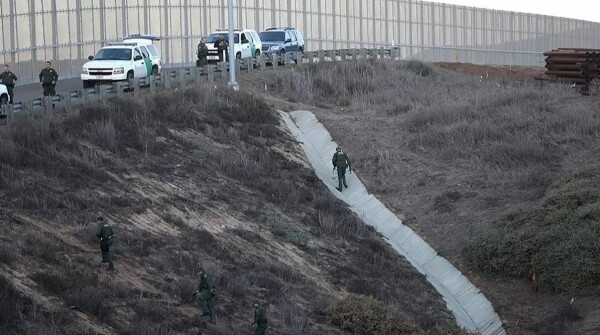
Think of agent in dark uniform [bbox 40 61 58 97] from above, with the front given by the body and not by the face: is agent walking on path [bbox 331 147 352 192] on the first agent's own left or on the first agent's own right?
on the first agent's own left

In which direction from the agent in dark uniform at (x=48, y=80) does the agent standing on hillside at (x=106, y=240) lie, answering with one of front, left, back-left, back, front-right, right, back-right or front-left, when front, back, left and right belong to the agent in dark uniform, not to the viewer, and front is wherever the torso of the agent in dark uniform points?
front

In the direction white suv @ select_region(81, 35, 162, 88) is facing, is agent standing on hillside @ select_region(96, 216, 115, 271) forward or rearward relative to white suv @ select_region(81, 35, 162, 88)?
forward

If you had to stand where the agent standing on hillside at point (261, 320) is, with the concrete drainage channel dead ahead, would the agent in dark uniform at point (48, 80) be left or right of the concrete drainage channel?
left

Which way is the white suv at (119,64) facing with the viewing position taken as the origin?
facing the viewer and to the left of the viewer

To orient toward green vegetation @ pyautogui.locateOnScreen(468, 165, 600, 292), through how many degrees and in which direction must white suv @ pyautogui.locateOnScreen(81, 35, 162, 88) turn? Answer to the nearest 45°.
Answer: approximately 90° to its left

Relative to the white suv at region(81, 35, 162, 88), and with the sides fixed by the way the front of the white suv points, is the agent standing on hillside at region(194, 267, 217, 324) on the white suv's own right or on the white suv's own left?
on the white suv's own left

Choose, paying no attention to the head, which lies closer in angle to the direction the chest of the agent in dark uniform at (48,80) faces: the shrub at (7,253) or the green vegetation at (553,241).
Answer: the shrub

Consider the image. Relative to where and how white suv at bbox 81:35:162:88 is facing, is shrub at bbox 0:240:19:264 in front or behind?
in front

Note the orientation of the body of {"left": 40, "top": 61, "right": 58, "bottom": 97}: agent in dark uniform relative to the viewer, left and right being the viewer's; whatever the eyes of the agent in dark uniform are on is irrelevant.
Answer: facing the viewer

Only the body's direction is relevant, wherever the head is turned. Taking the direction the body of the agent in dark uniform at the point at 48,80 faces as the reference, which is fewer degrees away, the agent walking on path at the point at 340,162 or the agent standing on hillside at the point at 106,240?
the agent standing on hillside

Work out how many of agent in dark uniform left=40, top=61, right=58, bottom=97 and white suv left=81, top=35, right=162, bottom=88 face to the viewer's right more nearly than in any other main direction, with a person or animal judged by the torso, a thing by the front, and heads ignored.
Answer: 0

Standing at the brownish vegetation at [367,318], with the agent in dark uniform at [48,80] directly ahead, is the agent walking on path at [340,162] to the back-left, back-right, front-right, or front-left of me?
front-right

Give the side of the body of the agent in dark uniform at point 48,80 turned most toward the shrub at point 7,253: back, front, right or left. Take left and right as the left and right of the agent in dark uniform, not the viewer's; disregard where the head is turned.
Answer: front

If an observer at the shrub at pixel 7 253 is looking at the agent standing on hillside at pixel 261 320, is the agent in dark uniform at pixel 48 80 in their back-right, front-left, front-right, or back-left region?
back-left

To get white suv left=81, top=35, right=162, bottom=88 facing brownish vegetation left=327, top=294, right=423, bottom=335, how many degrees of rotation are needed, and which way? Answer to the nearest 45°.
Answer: approximately 45° to its left
